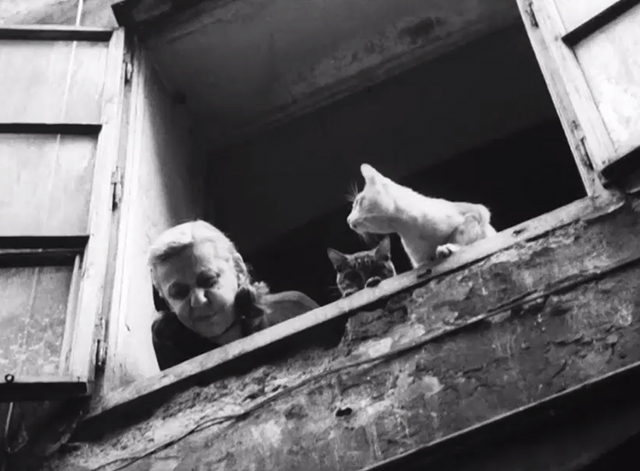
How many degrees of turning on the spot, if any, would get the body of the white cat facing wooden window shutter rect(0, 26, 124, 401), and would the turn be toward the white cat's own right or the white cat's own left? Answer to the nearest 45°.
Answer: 0° — it already faces it

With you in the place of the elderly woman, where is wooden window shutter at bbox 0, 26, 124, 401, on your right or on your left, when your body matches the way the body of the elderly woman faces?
on your right

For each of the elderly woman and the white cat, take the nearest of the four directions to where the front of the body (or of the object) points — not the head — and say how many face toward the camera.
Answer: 1

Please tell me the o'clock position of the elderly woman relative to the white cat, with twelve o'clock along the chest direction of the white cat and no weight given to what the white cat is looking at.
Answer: The elderly woman is roughly at 12 o'clock from the white cat.

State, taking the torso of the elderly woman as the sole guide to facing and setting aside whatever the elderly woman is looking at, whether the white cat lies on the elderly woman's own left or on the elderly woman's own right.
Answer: on the elderly woman's own left

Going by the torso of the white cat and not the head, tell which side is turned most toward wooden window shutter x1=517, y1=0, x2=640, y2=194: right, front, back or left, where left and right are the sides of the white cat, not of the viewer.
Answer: back

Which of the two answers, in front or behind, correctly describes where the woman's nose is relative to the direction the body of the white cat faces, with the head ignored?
in front

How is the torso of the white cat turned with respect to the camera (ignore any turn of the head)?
to the viewer's left

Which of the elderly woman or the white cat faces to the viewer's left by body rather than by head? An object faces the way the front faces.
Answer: the white cat

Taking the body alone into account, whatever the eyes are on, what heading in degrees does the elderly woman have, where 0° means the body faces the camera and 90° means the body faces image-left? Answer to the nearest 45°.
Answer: approximately 0°
